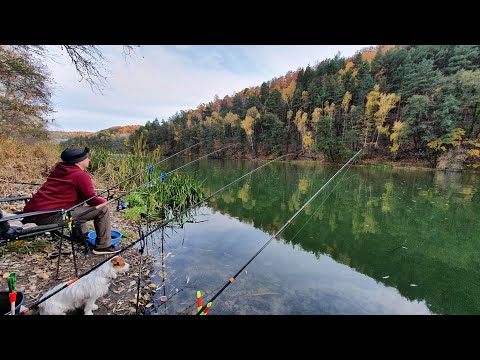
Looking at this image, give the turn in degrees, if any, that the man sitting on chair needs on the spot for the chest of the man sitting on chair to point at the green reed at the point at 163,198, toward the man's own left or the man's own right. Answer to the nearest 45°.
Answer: approximately 45° to the man's own left

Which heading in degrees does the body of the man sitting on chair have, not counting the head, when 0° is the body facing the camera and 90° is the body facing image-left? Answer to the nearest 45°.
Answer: approximately 270°

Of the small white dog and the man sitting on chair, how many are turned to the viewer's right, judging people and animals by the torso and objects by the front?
2

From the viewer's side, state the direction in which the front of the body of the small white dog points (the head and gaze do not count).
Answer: to the viewer's right

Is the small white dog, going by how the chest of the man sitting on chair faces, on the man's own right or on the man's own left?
on the man's own right

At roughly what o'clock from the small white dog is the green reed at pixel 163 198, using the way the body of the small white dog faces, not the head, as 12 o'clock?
The green reed is roughly at 10 o'clock from the small white dog.
